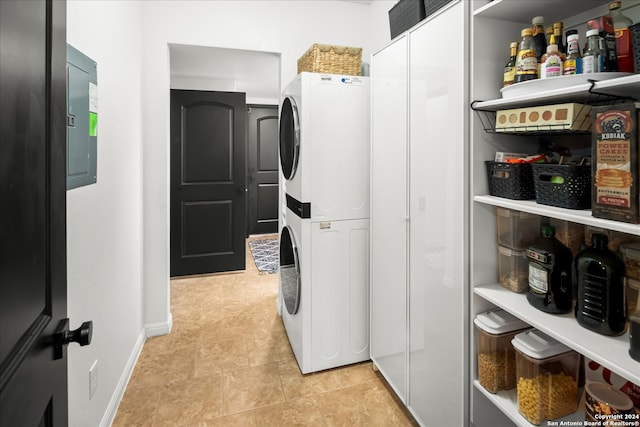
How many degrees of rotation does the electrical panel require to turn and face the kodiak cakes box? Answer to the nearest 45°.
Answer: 0° — it already faces it

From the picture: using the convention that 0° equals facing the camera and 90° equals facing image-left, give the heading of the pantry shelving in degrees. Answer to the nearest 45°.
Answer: approximately 45°

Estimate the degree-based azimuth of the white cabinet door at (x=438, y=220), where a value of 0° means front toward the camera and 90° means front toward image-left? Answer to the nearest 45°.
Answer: approximately 45°

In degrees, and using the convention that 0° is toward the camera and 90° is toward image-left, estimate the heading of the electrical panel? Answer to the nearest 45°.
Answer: approximately 315°
